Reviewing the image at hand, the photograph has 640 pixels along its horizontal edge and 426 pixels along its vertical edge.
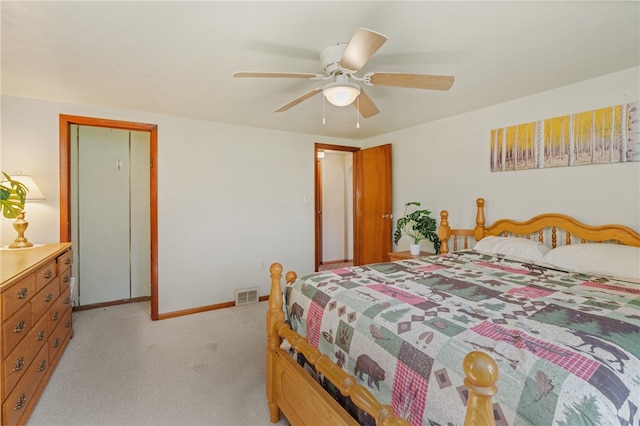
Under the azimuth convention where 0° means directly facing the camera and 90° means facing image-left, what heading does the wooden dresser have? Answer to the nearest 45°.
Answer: approximately 270°

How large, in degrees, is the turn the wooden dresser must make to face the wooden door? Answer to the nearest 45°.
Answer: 0° — it already faces it

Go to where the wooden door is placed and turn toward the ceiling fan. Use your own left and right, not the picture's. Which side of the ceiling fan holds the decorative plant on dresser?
right

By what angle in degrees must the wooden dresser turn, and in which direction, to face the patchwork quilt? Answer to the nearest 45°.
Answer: approximately 45° to its right

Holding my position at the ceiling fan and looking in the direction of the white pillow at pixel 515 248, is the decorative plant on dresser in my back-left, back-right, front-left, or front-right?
back-left
